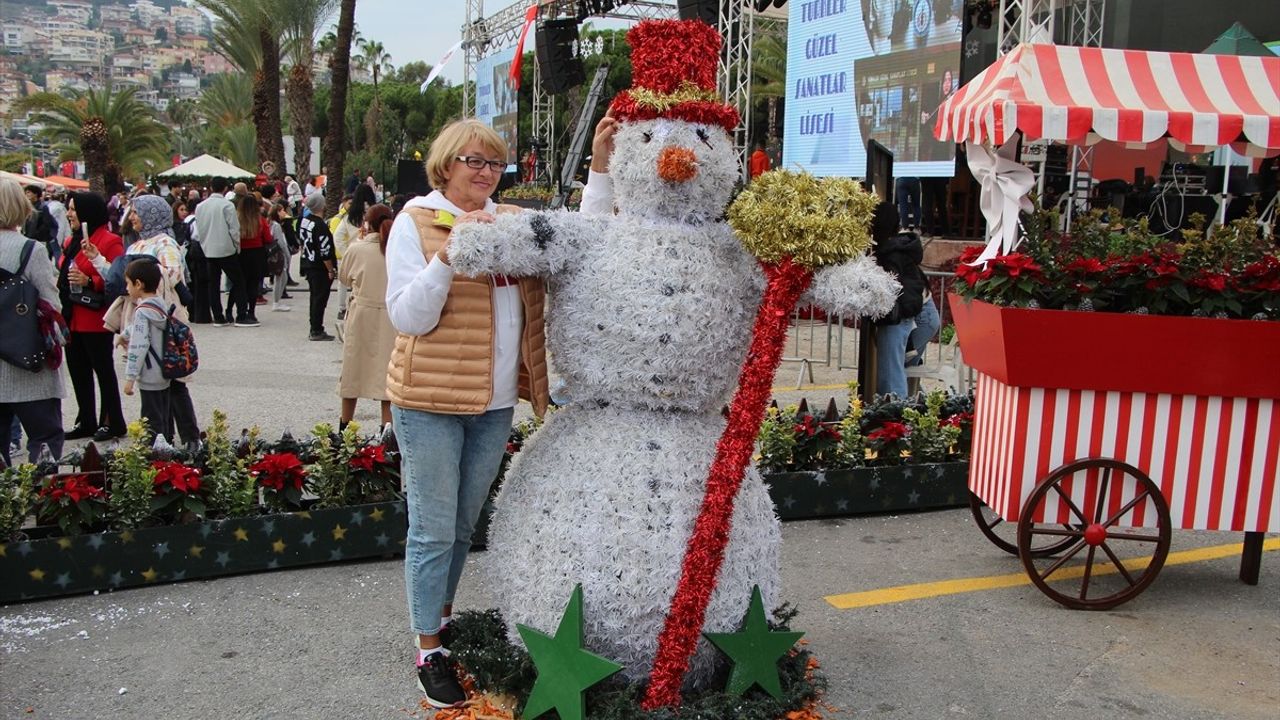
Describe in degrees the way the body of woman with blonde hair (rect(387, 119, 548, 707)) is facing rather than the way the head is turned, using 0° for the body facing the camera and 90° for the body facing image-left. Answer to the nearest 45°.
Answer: approximately 315°

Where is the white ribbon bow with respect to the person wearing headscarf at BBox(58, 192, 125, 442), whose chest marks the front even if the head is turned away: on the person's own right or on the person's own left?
on the person's own left

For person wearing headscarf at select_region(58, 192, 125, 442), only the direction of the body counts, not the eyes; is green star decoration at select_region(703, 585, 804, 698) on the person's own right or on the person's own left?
on the person's own left

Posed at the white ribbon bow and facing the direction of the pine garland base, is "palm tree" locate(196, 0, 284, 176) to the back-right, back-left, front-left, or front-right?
back-right

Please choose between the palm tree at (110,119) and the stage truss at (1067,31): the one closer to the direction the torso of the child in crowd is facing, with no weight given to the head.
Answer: the palm tree

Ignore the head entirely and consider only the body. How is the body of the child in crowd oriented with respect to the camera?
to the viewer's left

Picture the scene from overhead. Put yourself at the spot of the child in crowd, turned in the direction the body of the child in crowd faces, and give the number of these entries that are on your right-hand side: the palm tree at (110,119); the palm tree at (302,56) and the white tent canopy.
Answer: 3

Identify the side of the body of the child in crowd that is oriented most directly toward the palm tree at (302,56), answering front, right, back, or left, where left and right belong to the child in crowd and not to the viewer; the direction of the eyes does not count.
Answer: right

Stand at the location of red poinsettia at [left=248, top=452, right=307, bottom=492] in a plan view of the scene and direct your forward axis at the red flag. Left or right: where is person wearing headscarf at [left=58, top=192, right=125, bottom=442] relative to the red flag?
left
